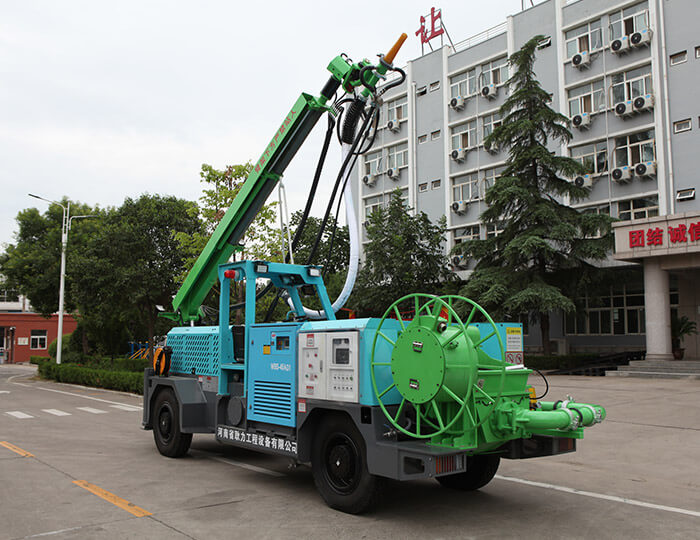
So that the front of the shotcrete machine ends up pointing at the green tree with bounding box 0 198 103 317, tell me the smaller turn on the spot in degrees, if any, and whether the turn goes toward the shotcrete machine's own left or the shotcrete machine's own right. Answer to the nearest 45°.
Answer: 0° — it already faces it

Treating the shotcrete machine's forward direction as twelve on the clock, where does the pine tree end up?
The pine tree is roughly at 2 o'clock from the shotcrete machine.

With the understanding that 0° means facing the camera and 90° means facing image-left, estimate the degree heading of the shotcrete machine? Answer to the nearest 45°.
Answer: approximately 135°
